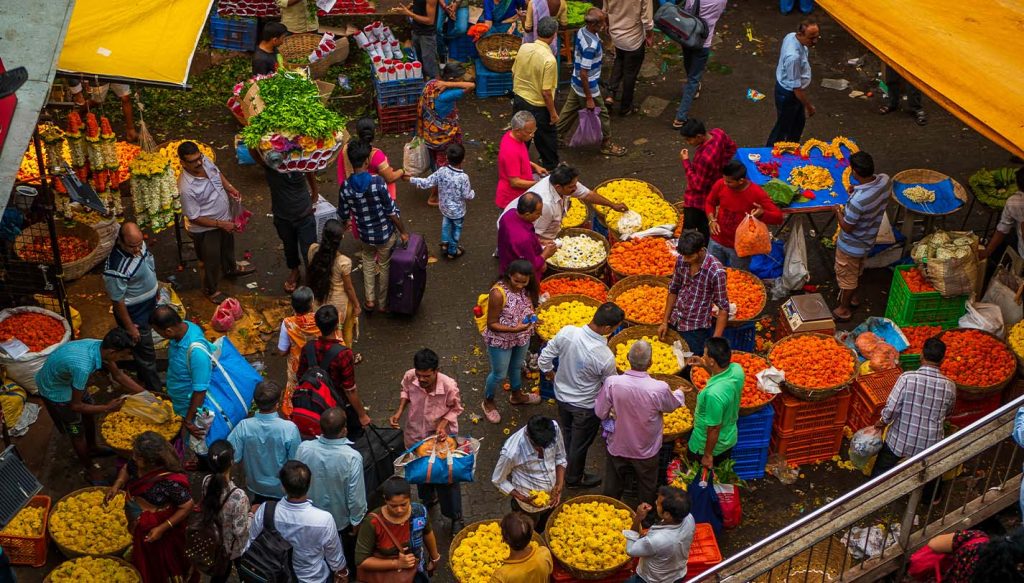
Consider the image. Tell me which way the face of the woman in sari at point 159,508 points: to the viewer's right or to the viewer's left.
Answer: to the viewer's left

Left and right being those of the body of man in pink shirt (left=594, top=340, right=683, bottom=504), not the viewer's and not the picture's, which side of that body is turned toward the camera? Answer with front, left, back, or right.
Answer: back

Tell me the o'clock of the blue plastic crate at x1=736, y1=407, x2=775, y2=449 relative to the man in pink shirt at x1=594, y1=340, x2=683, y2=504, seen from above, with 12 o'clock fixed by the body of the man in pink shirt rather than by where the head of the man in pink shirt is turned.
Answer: The blue plastic crate is roughly at 2 o'clock from the man in pink shirt.

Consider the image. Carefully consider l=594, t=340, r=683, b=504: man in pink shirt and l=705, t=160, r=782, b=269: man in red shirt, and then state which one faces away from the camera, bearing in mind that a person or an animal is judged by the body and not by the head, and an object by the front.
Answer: the man in pink shirt

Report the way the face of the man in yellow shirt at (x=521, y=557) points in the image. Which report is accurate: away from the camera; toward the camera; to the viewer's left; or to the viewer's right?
away from the camera

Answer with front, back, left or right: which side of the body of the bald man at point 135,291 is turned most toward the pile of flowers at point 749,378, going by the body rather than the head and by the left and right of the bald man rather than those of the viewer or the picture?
front

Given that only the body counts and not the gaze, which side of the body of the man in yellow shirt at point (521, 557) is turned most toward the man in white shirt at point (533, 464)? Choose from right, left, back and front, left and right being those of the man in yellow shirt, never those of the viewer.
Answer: front

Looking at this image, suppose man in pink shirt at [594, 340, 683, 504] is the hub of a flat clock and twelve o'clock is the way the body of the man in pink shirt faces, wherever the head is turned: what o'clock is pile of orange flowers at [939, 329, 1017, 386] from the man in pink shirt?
The pile of orange flowers is roughly at 2 o'clock from the man in pink shirt.

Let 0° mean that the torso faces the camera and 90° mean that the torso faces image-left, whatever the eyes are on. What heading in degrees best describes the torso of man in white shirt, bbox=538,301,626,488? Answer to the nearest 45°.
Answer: approximately 225°

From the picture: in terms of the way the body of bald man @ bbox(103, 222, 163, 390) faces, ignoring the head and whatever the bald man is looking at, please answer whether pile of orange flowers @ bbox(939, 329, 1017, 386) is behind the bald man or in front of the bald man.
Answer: in front

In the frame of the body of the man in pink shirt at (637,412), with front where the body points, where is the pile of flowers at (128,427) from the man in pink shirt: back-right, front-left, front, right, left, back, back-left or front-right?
left

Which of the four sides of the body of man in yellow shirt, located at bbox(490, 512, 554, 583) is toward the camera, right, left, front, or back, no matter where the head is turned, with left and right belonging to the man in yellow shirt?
back

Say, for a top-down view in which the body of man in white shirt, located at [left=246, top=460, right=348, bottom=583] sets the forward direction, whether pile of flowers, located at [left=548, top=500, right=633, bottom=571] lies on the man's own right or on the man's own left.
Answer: on the man's own right

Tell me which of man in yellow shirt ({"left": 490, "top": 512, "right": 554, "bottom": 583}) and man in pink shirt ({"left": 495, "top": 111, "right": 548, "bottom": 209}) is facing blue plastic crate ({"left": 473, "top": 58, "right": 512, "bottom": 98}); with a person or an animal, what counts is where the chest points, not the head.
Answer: the man in yellow shirt

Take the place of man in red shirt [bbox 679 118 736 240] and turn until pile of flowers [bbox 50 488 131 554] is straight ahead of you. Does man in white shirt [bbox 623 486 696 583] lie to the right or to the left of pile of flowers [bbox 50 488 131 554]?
left

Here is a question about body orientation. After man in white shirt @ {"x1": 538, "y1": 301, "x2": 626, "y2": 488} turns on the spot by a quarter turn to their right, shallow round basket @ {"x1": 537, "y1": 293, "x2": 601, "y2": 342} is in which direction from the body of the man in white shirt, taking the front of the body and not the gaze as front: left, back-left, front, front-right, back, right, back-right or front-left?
back-left

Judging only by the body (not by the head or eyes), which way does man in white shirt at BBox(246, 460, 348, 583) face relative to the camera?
away from the camera

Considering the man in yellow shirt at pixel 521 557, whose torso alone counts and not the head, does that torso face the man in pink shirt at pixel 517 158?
yes
